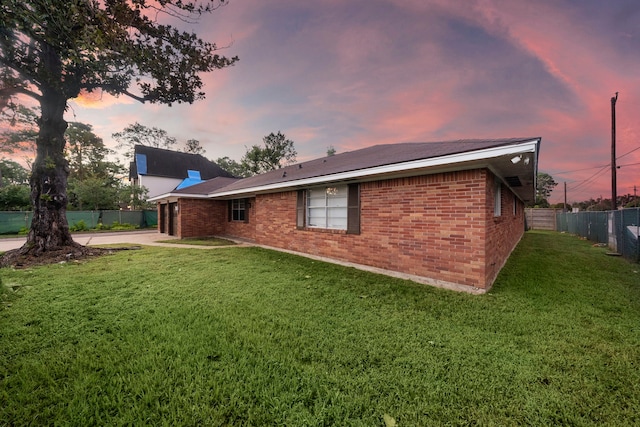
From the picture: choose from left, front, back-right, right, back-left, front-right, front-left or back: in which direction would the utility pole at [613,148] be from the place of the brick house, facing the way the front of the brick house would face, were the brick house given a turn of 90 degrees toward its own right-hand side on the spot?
right

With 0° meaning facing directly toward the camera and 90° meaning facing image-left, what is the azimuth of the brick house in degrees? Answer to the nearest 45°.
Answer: approximately 45°

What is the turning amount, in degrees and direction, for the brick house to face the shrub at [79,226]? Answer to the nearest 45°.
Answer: approximately 90° to its right

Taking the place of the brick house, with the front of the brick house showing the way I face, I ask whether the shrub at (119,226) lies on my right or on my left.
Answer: on my right

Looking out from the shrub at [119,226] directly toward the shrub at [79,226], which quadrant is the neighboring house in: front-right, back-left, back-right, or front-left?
back-right

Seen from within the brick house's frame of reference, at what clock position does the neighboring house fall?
The neighboring house is roughly at 3 o'clock from the brick house.
